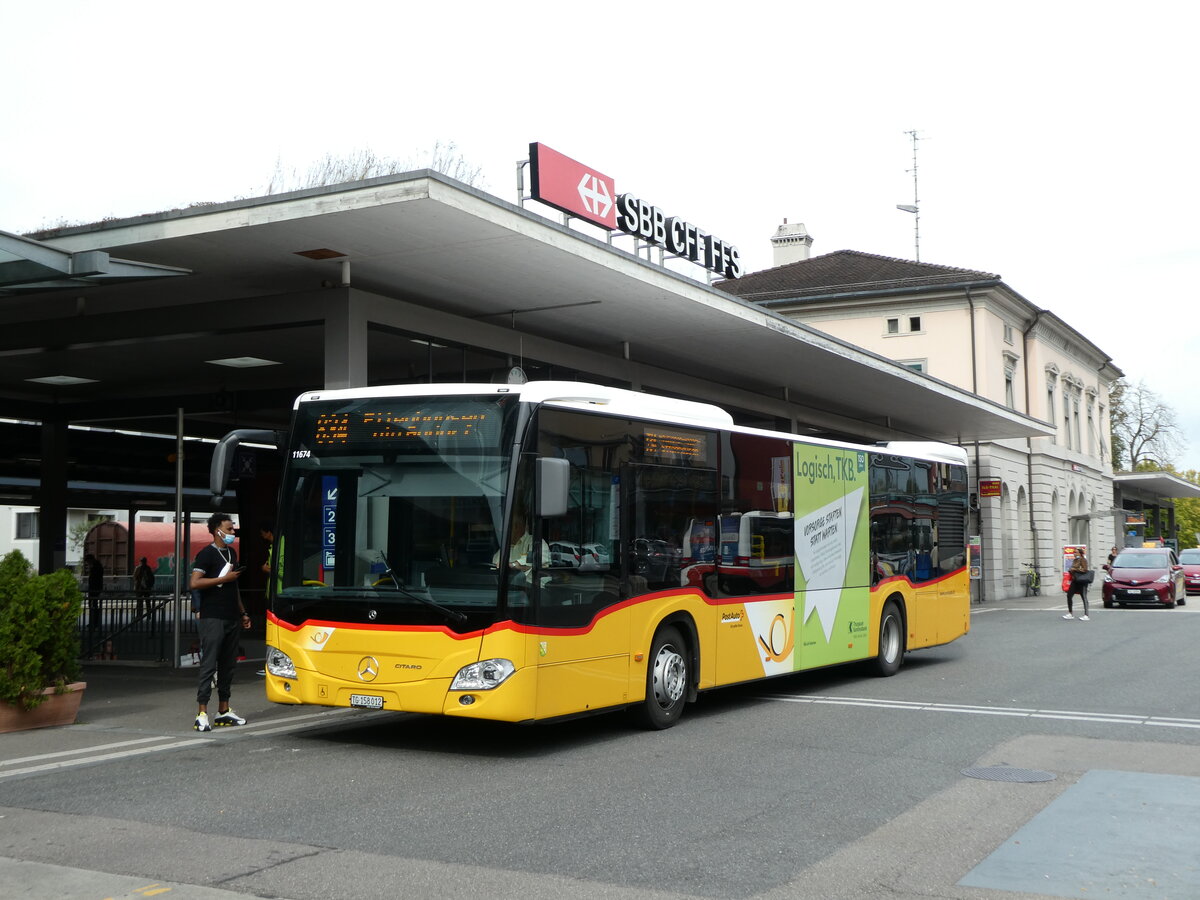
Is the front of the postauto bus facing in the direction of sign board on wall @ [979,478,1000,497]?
no

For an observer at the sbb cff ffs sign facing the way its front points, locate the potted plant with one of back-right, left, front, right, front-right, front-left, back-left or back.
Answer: right

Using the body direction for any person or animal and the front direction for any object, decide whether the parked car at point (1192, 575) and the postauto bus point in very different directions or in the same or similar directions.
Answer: same or similar directions

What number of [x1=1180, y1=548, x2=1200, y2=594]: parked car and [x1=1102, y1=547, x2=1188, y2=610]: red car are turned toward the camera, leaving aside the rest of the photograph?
2

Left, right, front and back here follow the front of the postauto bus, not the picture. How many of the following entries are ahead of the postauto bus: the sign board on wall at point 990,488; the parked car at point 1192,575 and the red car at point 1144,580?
0

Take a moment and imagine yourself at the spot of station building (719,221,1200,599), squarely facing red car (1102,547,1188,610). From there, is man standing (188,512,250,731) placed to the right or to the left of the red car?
right

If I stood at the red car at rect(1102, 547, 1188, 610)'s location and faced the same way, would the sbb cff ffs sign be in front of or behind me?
in front

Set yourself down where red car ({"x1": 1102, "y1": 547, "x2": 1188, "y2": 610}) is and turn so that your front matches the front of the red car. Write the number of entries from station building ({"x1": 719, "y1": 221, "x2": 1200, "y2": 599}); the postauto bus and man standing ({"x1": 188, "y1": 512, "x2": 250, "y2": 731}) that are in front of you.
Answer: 2

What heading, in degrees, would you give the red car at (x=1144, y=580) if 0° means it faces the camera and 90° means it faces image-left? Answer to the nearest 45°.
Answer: approximately 0°

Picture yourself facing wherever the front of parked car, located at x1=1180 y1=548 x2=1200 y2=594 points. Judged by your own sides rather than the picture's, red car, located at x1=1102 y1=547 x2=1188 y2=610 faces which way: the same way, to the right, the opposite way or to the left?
the same way

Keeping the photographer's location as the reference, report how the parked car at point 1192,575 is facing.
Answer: facing the viewer

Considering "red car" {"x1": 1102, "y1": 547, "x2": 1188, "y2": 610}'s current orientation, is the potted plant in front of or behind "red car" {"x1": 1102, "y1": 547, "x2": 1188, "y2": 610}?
in front
